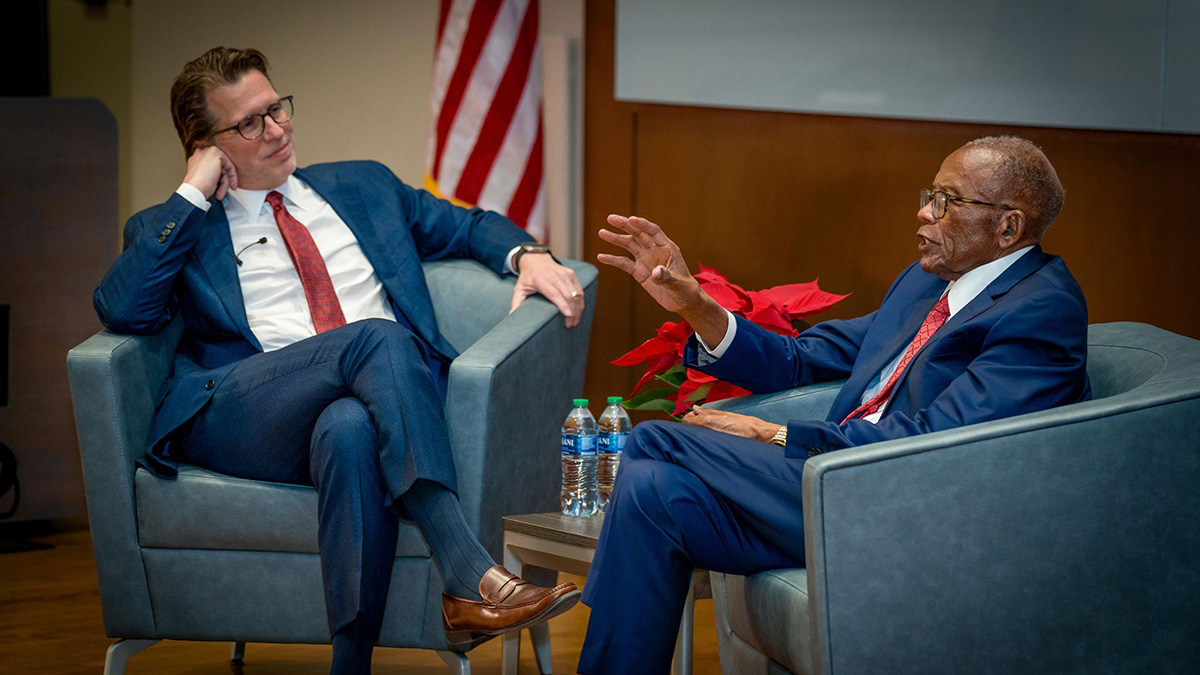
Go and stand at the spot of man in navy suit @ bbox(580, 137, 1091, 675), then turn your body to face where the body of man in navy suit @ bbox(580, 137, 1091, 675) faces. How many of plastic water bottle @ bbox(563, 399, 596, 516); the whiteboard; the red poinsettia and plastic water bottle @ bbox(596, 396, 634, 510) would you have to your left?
0

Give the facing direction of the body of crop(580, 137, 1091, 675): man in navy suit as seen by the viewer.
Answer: to the viewer's left

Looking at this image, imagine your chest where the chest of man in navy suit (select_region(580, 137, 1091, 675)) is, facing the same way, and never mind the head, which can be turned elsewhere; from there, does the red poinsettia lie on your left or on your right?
on your right

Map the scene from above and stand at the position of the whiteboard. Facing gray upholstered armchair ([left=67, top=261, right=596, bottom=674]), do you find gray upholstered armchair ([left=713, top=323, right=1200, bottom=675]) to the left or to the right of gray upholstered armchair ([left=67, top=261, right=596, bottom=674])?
left

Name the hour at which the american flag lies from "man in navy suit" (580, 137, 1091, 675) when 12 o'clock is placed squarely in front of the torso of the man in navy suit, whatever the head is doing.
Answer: The american flag is roughly at 2 o'clock from the man in navy suit.

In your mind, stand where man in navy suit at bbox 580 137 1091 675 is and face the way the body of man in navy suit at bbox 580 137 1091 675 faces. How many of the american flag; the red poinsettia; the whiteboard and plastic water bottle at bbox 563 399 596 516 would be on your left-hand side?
0

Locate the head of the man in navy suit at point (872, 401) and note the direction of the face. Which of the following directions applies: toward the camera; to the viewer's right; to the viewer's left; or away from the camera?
to the viewer's left

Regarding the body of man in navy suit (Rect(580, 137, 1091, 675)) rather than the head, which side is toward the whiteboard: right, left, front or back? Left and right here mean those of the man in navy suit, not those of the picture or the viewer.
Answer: right

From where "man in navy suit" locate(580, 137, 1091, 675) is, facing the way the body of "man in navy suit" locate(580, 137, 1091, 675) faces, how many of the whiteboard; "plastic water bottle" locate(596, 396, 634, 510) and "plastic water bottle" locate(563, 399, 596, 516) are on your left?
0
